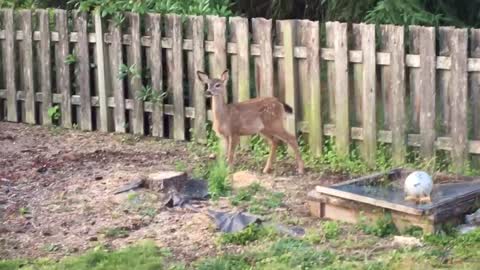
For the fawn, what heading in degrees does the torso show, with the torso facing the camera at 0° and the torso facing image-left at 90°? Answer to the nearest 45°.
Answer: approximately 90°

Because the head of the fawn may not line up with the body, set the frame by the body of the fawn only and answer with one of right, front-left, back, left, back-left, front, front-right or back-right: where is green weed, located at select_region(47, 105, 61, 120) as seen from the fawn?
front-right

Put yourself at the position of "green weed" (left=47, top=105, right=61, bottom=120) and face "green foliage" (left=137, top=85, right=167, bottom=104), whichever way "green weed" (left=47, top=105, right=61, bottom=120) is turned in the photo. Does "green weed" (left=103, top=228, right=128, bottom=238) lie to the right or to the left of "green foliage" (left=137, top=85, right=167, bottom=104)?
right

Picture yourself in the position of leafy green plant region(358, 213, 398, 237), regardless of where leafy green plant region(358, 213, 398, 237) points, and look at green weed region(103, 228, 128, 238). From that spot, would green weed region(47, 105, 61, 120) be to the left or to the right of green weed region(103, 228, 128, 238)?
right

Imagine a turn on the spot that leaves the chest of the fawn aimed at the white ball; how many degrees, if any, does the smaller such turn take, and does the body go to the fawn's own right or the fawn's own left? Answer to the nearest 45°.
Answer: approximately 135° to the fawn's own left

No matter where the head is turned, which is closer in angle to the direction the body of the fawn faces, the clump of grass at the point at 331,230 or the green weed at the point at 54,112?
the green weed

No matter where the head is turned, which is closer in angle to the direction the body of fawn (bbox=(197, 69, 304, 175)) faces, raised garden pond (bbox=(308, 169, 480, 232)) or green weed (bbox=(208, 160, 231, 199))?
the green weed

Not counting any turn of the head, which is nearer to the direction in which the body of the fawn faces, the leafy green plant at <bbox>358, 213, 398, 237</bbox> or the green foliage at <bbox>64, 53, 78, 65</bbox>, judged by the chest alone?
the green foliage

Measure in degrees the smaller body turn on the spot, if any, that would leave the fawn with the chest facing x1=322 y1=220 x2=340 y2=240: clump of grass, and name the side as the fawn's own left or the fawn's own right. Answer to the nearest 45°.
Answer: approximately 90° to the fawn's own left

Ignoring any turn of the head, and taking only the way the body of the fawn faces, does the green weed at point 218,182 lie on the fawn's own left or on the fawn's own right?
on the fawn's own left

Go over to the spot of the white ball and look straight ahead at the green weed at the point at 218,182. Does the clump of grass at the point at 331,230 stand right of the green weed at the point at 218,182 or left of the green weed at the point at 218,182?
left
